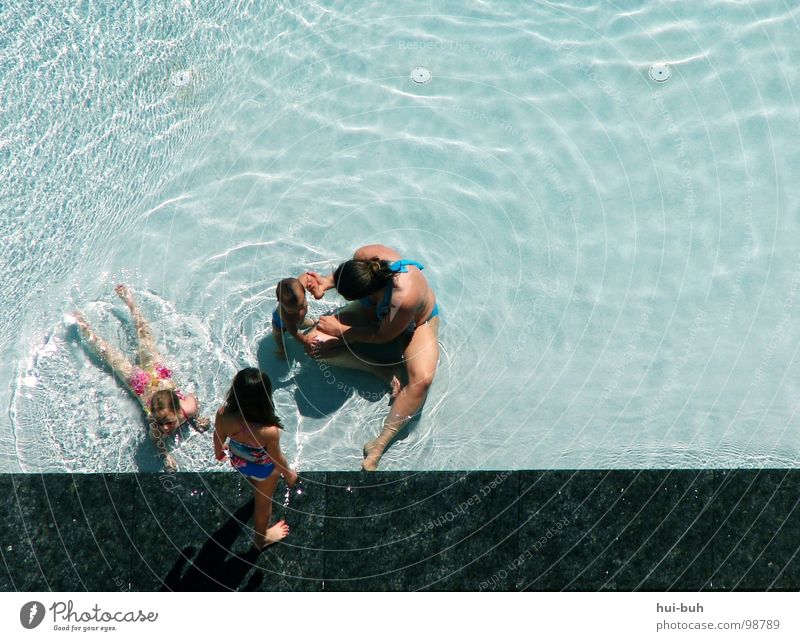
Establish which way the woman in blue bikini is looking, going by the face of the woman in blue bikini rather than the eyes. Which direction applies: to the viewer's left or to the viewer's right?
to the viewer's left

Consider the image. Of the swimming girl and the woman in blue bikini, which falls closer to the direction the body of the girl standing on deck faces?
the woman in blue bikini

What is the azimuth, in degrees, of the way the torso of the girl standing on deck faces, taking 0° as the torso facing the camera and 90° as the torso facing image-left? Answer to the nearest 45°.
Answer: approximately 225°

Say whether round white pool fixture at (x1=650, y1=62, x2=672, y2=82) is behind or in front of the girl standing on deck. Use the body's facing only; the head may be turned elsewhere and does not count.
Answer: in front

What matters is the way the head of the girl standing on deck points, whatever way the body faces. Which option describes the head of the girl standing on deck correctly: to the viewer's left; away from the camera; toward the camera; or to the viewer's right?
away from the camera

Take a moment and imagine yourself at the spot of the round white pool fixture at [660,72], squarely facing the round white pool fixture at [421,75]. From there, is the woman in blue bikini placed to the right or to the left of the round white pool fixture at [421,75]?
left

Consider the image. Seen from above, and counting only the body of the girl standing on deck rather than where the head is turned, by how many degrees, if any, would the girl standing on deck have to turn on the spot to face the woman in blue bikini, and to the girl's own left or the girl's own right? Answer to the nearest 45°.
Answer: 0° — they already face them

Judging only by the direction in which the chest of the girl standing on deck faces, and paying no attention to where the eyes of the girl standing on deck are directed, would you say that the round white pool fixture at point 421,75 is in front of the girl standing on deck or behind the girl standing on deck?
in front

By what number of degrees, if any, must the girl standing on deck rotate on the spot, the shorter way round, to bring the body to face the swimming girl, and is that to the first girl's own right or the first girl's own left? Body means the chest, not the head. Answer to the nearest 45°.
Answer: approximately 90° to the first girl's own left
